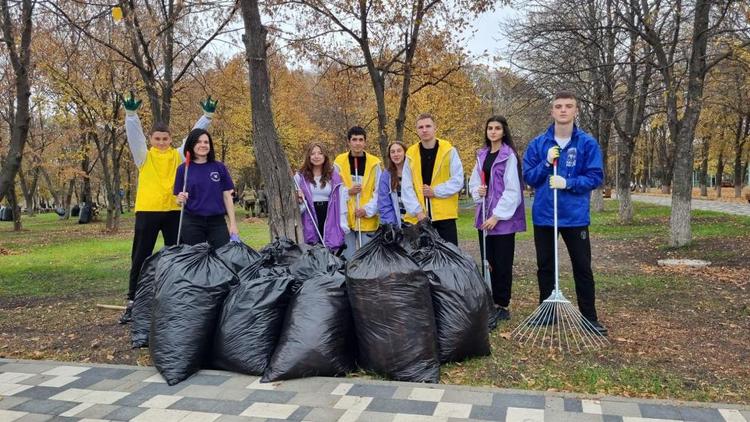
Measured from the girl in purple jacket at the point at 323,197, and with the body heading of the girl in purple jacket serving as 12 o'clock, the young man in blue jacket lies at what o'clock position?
The young man in blue jacket is roughly at 10 o'clock from the girl in purple jacket.

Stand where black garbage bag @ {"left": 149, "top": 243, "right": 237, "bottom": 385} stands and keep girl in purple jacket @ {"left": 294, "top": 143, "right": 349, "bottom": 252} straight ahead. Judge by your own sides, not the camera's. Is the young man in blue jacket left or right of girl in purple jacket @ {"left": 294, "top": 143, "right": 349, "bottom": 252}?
right

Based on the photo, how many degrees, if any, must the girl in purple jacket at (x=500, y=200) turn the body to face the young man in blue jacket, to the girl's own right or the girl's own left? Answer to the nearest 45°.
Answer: approximately 135° to the girl's own left

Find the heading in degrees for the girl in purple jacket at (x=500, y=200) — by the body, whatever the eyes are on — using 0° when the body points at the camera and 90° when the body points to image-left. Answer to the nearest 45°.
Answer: approximately 45°

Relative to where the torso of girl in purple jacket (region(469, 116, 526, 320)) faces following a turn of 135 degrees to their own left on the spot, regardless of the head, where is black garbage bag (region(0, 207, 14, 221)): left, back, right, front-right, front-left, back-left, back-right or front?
back-left

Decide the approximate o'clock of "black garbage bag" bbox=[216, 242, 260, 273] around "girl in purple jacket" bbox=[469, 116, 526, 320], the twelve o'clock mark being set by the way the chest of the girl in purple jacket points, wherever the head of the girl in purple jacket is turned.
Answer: The black garbage bag is roughly at 1 o'clock from the girl in purple jacket.

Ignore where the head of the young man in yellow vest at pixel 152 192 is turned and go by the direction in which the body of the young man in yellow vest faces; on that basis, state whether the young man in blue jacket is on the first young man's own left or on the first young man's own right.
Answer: on the first young man's own left

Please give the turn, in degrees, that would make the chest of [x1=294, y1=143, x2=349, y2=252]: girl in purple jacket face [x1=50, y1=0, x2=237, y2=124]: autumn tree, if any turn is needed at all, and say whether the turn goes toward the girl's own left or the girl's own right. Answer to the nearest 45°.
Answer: approximately 135° to the girl's own right

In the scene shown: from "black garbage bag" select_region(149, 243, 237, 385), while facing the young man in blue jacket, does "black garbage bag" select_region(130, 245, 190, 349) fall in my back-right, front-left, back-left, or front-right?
back-left
